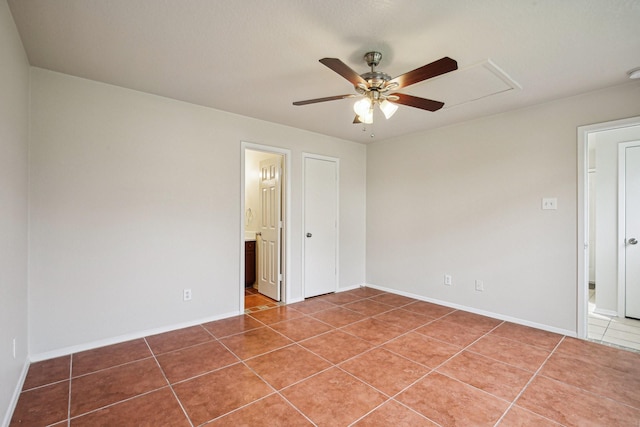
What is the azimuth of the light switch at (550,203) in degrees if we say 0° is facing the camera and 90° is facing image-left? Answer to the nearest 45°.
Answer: approximately 0°

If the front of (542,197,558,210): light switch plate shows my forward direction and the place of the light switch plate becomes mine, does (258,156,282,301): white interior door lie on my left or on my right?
on my right

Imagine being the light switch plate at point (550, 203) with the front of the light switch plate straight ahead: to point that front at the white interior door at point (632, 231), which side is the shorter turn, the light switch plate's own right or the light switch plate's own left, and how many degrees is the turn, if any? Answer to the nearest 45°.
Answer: approximately 135° to the light switch plate's own left

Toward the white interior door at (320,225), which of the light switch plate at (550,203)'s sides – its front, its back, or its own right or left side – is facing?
right

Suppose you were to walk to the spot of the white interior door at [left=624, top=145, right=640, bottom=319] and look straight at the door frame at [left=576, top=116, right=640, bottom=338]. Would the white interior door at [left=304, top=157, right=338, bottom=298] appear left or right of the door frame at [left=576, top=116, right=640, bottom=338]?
right

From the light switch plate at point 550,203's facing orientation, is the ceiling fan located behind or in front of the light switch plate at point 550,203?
in front

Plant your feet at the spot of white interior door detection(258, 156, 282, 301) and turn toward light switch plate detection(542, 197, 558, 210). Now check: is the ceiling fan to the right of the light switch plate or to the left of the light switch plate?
right
